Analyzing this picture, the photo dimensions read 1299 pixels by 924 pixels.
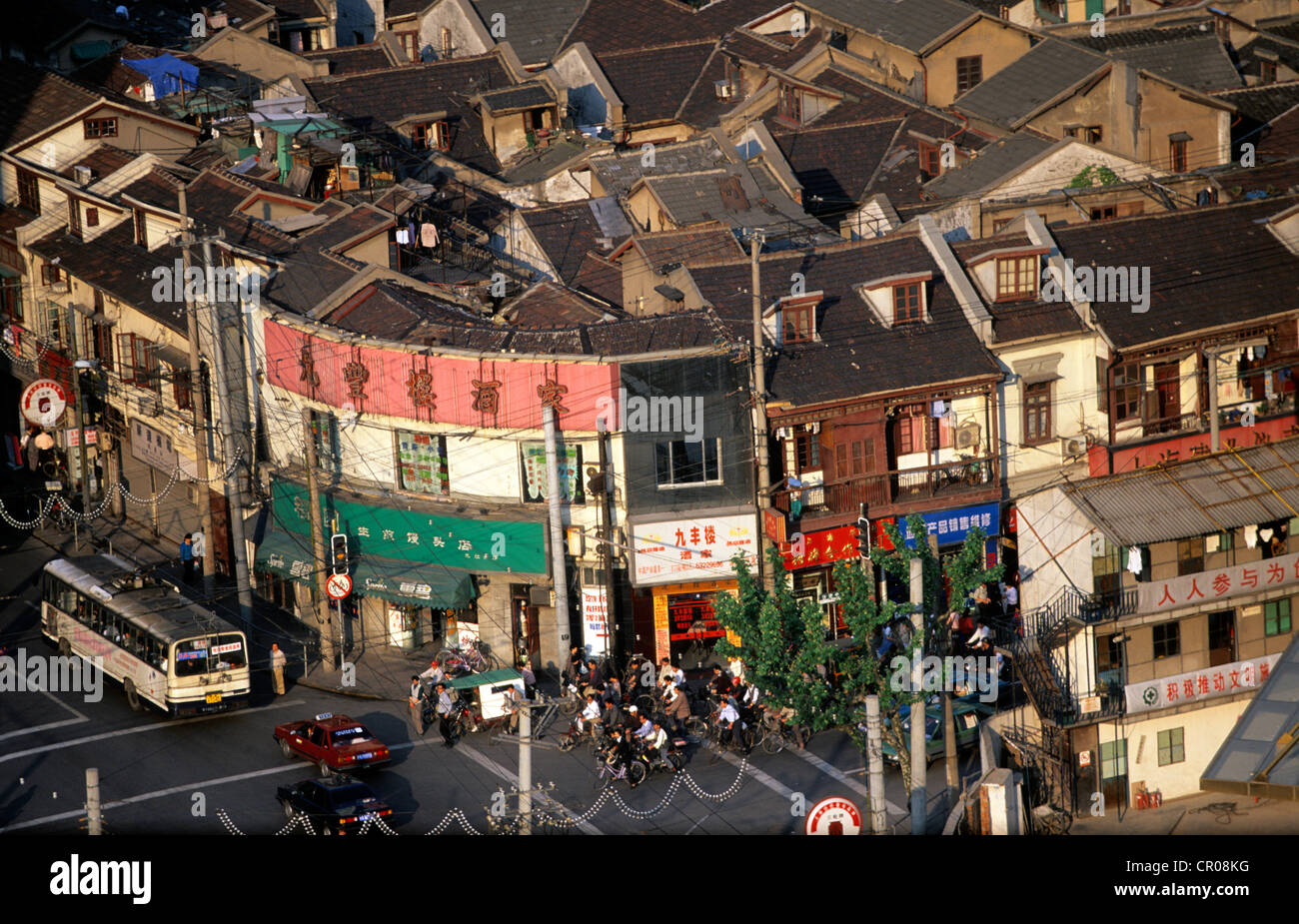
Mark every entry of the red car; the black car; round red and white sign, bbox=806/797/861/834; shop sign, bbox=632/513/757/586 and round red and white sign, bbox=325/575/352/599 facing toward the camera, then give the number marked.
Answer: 3

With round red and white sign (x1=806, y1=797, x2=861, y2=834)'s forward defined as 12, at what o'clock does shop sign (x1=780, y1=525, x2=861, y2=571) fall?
The shop sign is roughly at 6 o'clock from the round red and white sign.

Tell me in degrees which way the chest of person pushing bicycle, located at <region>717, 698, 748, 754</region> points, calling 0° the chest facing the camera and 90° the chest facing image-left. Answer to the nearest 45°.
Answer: approximately 45°

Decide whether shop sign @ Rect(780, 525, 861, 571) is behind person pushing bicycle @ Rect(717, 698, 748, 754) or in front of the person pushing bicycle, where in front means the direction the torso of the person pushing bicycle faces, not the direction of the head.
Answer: behind

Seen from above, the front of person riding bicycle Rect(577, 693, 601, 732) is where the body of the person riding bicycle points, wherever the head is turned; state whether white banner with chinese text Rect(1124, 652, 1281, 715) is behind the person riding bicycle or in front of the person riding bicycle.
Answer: behind

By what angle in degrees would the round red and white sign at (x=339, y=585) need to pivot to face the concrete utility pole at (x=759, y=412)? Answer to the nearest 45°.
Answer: approximately 90° to its left

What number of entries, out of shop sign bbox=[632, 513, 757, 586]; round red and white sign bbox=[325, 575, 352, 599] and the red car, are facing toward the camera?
2

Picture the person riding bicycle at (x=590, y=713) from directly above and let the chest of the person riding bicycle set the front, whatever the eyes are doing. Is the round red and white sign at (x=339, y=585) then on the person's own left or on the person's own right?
on the person's own right

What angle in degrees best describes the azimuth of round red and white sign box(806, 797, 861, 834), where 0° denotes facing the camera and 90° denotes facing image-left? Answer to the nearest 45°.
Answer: approximately 0°

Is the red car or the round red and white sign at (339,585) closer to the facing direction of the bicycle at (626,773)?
the red car

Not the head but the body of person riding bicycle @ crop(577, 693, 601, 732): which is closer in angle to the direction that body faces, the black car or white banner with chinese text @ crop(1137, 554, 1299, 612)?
the black car

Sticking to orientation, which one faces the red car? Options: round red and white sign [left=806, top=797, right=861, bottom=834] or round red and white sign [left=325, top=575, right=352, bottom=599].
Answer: round red and white sign [left=325, top=575, right=352, bottom=599]
